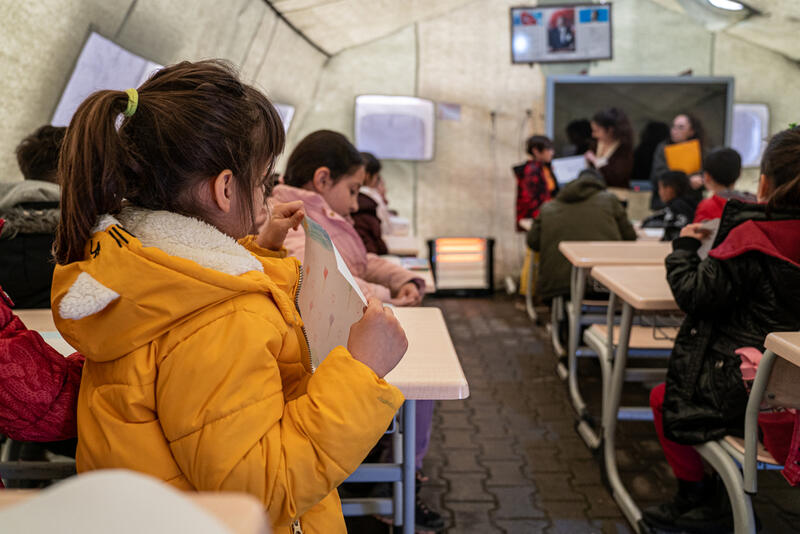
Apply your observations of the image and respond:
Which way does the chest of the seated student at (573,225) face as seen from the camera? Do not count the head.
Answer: away from the camera

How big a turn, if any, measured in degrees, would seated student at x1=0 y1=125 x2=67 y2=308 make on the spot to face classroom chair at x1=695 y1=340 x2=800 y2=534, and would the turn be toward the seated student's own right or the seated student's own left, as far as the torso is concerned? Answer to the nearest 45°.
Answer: approximately 90° to the seated student's own right

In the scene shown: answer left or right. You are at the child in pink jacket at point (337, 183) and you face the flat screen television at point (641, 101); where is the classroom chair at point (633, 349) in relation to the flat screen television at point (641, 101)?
right

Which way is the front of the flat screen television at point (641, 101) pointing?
toward the camera

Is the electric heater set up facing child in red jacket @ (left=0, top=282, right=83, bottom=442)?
yes

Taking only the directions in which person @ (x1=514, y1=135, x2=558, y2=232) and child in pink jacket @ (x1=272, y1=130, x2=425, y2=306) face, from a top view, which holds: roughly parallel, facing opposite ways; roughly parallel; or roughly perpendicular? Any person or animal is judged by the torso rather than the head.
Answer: roughly parallel

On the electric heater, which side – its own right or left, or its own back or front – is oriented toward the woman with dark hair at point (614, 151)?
left

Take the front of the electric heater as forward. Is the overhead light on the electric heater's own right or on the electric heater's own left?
on the electric heater's own left

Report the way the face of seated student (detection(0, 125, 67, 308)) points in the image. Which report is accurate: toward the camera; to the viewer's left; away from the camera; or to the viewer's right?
away from the camera

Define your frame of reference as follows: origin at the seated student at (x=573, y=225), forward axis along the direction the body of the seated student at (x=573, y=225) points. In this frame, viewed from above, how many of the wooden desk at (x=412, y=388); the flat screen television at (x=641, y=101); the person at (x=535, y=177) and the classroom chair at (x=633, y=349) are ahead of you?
2
